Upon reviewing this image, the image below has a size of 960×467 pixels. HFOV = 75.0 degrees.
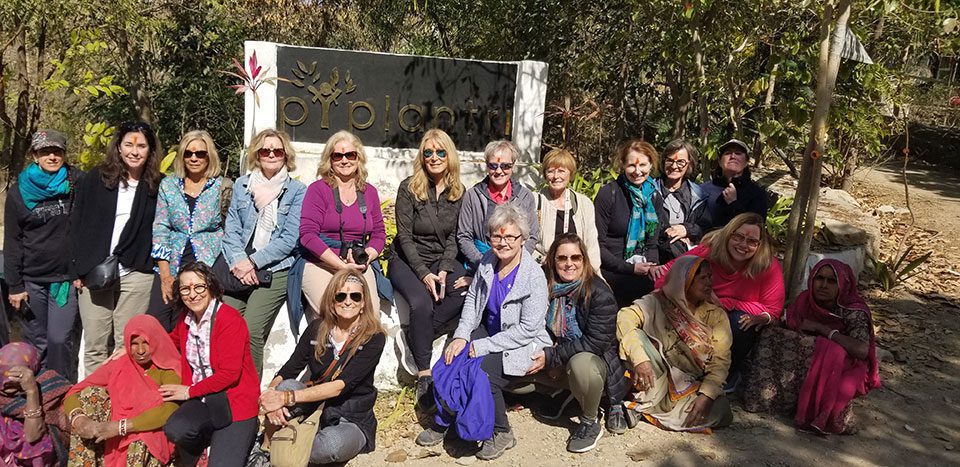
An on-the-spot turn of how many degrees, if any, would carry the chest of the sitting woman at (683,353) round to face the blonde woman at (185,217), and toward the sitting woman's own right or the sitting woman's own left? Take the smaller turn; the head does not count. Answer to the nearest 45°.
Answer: approximately 90° to the sitting woman's own right

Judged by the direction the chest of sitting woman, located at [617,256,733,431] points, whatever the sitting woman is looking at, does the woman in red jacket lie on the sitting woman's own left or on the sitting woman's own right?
on the sitting woman's own right

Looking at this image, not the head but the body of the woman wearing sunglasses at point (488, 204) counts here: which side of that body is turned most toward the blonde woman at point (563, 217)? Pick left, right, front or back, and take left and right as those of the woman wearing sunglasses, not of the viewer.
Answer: left

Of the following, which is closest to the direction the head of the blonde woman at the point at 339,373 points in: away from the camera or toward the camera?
toward the camera

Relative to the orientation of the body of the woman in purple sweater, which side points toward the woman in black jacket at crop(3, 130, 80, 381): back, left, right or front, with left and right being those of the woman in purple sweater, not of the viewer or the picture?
right

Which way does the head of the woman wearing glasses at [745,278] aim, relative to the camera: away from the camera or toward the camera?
toward the camera

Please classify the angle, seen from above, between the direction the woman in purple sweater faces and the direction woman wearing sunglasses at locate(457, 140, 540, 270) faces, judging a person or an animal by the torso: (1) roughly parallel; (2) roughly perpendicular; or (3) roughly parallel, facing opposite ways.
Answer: roughly parallel

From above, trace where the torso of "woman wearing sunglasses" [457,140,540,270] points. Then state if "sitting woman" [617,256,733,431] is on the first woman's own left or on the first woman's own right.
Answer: on the first woman's own left

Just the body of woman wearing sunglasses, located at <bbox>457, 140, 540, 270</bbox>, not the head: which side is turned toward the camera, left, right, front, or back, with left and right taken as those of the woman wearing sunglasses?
front

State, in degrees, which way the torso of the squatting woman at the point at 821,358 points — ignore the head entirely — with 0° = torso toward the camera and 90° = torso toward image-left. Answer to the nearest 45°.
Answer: approximately 45°

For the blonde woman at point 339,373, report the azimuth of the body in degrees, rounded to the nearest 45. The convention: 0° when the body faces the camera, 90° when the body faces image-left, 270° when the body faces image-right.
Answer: approximately 45°

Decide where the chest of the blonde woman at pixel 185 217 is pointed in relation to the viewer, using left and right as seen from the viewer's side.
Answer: facing the viewer
